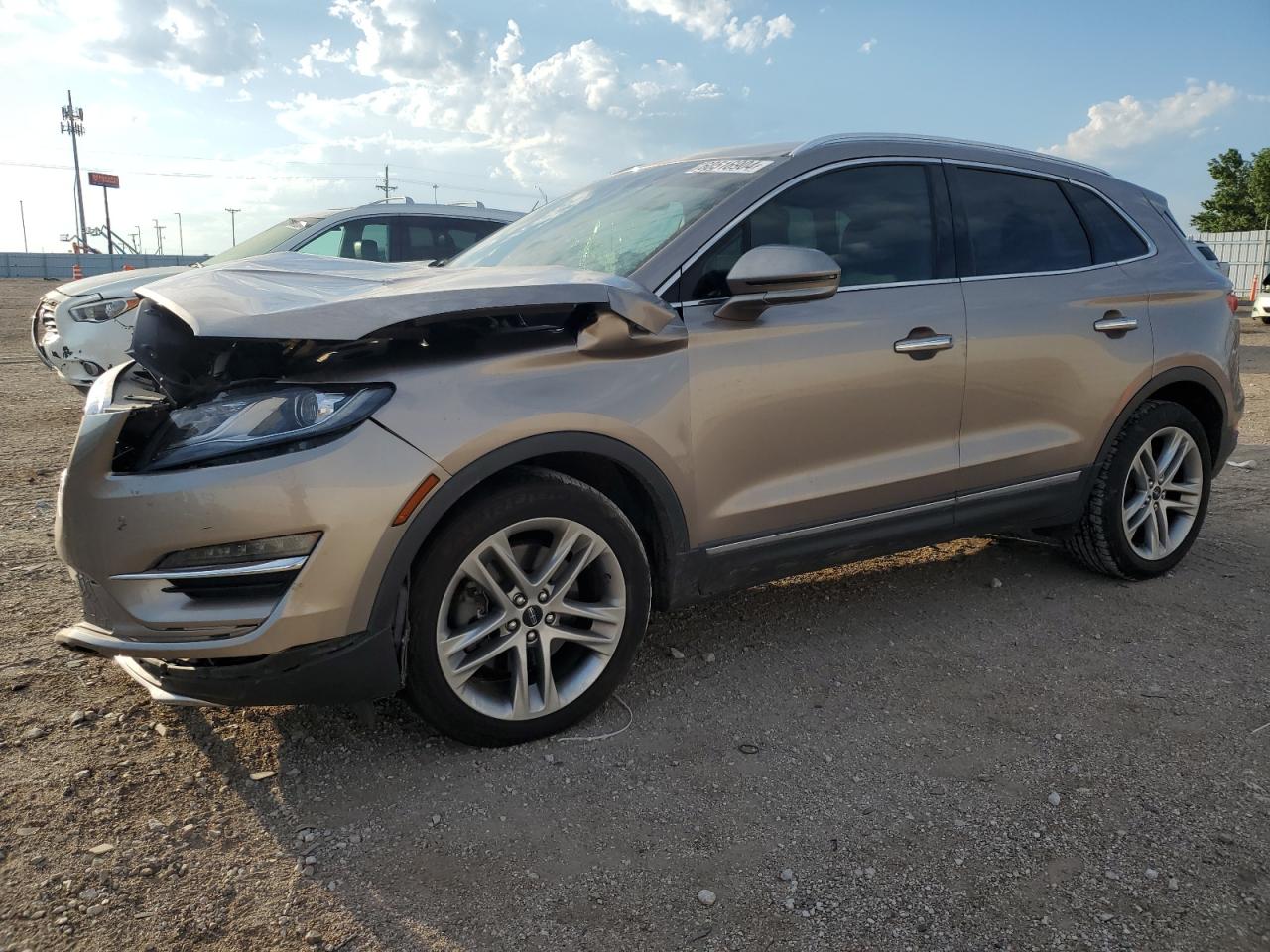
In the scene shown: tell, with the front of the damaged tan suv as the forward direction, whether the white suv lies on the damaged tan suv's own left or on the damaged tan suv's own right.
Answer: on the damaged tan suv's own right

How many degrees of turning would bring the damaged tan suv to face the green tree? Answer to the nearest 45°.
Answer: approximately 180°

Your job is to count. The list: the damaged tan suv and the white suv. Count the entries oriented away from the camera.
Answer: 0

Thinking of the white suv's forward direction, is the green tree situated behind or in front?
behind

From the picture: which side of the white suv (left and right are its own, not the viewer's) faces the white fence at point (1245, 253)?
back

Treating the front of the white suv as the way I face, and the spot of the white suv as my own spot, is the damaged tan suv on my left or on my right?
on my left

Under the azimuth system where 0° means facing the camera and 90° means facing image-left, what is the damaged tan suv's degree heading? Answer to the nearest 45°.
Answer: approximately 45°

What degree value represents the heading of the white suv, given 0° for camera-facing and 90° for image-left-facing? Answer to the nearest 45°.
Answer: approximately 45°

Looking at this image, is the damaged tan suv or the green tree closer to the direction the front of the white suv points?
the damaged tan suv
